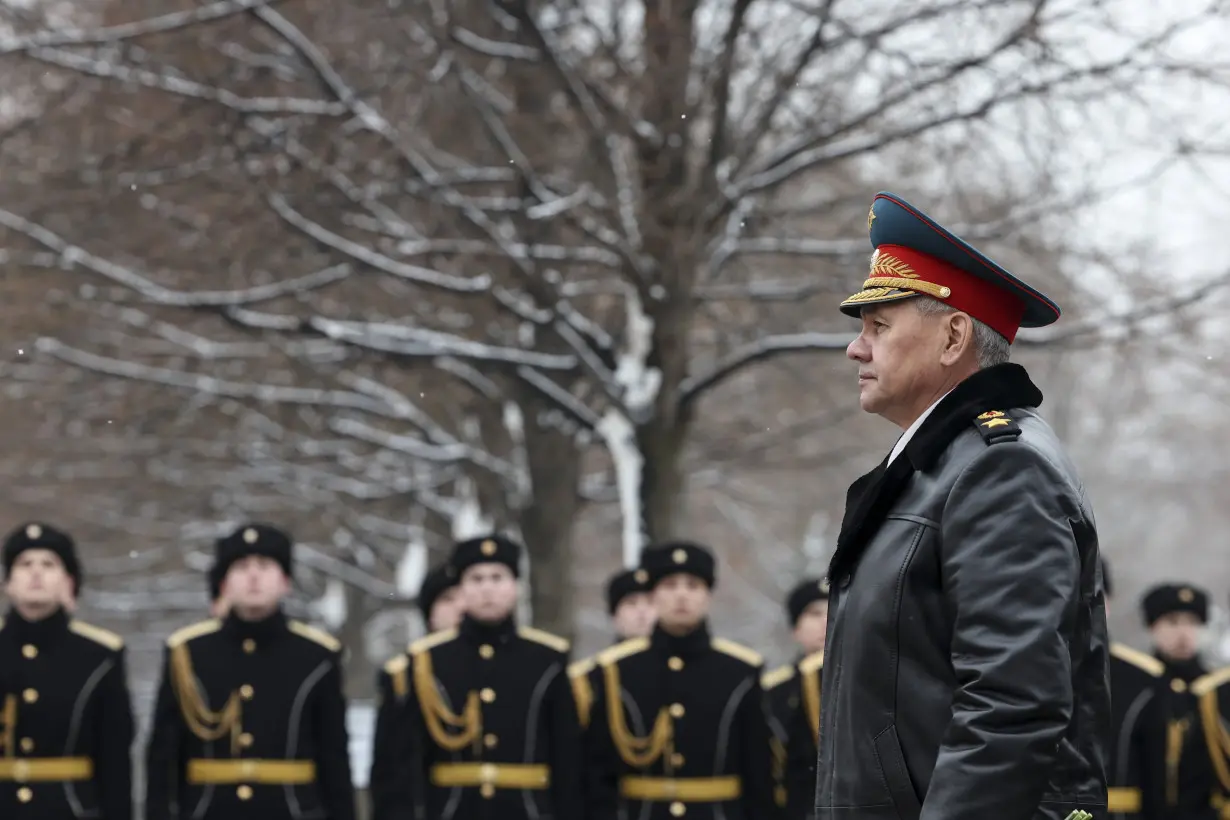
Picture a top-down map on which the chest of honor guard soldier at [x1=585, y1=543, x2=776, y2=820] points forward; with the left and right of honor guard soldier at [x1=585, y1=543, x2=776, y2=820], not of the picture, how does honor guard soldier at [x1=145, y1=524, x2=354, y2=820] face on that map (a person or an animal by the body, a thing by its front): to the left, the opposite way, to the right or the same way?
the same way

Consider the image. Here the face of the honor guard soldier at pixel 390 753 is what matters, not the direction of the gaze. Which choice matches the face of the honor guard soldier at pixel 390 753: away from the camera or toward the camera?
toward the camera

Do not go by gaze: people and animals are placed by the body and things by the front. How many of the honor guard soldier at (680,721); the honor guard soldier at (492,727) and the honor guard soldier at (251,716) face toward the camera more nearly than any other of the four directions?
3

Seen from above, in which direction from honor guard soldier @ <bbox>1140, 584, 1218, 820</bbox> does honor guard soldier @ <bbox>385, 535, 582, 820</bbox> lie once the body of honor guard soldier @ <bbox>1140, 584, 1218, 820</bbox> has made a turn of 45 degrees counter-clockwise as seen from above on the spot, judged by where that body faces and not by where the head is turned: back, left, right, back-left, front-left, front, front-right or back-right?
right

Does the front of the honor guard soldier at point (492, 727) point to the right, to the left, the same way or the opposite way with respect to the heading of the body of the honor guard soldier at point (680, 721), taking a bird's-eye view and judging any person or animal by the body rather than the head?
the same way

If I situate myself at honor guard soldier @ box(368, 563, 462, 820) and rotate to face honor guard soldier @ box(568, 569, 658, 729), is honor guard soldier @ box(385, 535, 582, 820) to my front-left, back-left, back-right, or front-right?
front-right

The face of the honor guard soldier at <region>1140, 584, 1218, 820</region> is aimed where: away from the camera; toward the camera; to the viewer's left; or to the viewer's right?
toward the camera

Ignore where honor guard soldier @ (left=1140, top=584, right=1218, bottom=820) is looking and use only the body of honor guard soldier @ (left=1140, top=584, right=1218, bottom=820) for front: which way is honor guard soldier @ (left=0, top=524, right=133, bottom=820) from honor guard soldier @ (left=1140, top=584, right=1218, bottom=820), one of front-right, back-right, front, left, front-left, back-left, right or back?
front-right

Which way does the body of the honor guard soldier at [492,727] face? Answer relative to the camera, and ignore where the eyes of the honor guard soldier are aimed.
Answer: toward the camera

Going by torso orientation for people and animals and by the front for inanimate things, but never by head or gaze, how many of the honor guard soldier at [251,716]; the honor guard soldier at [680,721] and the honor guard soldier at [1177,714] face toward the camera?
3

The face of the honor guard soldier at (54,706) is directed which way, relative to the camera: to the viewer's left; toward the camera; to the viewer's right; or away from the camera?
toward the camera

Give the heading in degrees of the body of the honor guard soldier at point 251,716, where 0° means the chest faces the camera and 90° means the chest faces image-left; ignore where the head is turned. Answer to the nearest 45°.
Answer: approximately 0°

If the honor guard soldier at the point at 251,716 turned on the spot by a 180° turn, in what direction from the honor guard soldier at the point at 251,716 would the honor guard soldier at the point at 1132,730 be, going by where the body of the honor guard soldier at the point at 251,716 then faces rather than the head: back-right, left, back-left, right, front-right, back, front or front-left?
right

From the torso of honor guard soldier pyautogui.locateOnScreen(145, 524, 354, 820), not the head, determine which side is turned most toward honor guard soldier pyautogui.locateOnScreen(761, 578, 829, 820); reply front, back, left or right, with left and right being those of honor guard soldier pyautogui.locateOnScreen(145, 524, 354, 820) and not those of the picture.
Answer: left

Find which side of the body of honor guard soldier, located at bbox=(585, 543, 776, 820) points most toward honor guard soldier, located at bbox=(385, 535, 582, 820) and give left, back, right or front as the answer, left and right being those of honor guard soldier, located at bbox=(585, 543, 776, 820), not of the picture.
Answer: right
